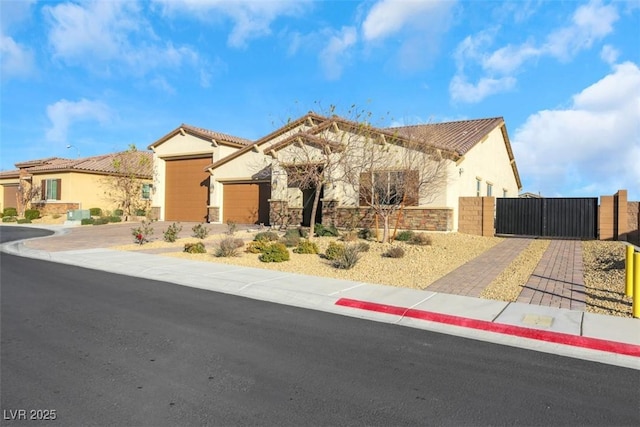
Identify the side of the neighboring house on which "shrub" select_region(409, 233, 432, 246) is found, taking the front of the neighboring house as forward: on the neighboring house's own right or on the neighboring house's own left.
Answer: on the neighboring house's own left

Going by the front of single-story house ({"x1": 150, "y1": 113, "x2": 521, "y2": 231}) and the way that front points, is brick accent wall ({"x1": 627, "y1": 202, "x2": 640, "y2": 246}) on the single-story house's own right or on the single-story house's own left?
on the single-story house's own left

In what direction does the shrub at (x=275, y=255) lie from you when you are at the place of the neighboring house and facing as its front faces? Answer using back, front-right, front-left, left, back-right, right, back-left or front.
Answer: front-left

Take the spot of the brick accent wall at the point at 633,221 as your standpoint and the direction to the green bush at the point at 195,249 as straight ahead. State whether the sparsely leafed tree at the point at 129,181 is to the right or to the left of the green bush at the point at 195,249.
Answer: right

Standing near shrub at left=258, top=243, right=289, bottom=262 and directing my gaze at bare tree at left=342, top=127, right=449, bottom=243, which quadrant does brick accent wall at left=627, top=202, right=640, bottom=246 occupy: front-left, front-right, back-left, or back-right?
front-right

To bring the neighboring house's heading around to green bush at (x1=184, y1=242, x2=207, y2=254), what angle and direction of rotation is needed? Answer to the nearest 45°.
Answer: approximately 45° to its left

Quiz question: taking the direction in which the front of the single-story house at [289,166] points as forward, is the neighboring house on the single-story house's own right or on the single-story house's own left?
on the single-story house's own right

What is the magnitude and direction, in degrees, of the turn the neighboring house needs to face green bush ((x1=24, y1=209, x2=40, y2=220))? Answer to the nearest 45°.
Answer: approximately 45° to its right

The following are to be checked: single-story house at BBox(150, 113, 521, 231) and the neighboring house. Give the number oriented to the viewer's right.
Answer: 0

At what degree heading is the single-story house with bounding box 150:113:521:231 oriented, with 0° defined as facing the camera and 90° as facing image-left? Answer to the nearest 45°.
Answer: approximately 45°

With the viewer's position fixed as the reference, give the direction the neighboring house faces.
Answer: facing the viewer and to the left of the viewer

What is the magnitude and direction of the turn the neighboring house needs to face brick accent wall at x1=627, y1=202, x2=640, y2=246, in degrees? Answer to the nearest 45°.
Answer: approximately 90° to its left

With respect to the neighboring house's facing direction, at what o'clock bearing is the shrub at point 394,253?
The shrub is roughly at 10 o'clock from the neighboring house.

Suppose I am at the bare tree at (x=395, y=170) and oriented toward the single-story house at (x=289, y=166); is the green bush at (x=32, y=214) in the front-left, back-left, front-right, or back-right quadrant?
front-left
